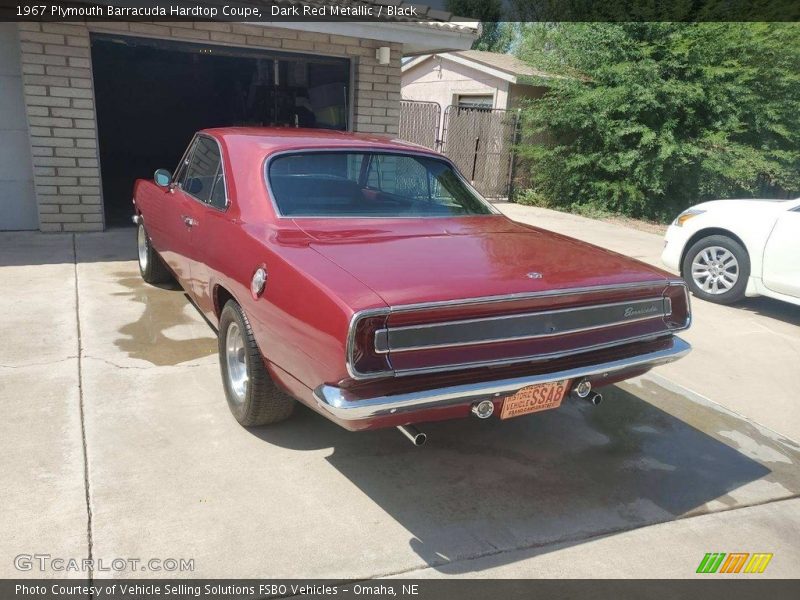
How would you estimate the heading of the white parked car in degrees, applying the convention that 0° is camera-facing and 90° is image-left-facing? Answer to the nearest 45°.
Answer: approximately 90°

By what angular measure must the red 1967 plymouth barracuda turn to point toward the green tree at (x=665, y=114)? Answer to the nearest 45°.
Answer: approximately 90° to its right

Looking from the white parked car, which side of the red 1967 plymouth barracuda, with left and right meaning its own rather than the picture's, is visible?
right

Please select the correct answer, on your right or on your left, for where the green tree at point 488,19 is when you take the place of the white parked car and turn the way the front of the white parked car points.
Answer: on your right

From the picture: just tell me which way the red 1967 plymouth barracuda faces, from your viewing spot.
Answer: facing away from the viewer and to the left of the viewer
